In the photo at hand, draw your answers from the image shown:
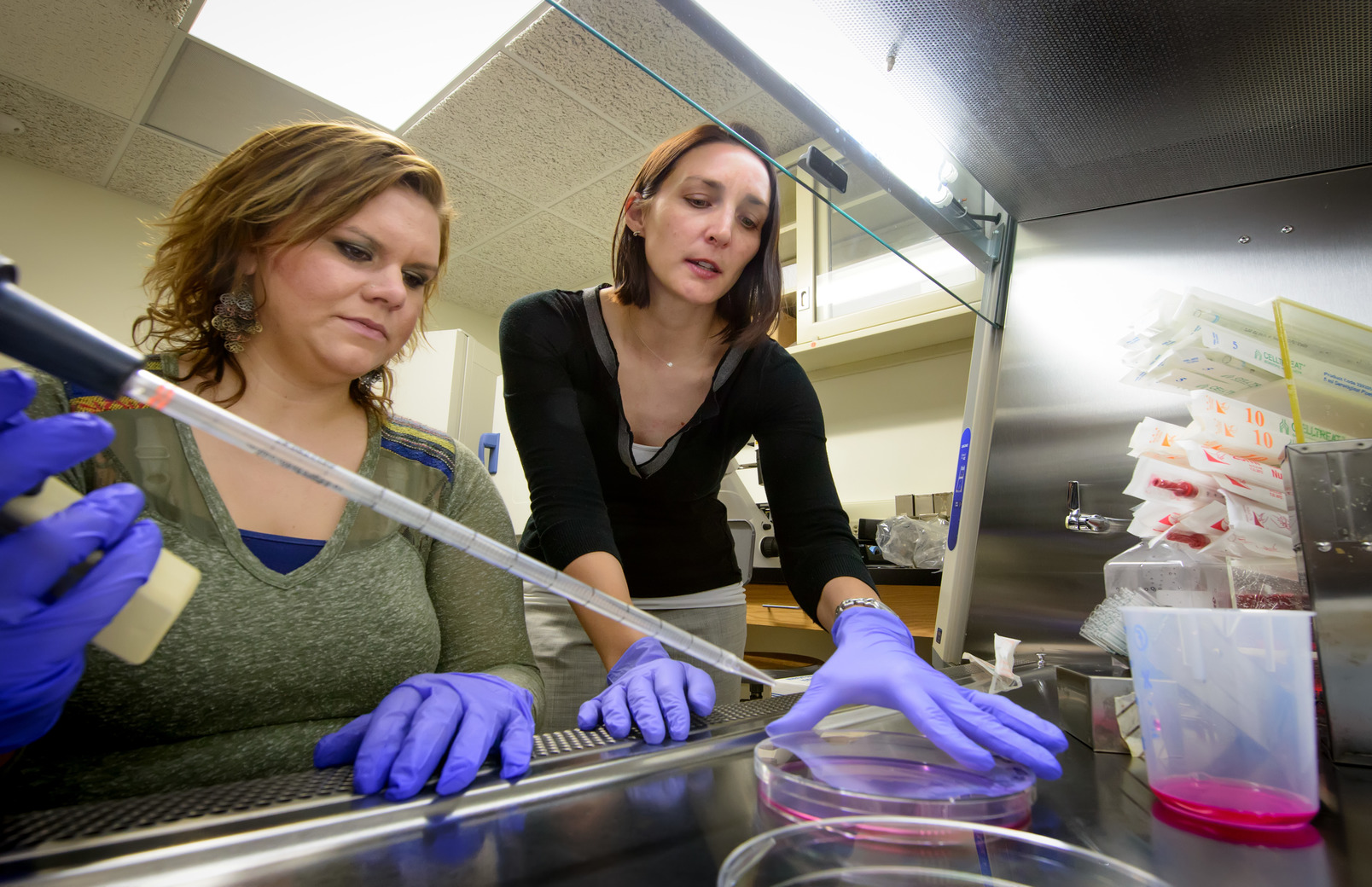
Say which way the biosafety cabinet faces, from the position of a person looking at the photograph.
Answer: facing away from the viewer and to the left of the viewer

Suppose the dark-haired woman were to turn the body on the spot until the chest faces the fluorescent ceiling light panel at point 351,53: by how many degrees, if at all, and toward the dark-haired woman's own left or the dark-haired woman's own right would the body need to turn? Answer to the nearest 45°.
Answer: approximately 90° to the dark-haired woman's own right

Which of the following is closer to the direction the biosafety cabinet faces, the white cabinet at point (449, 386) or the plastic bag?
the white cabinet

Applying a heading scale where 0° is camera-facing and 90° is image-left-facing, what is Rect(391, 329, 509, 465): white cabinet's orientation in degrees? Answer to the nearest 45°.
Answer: approximately 315°
